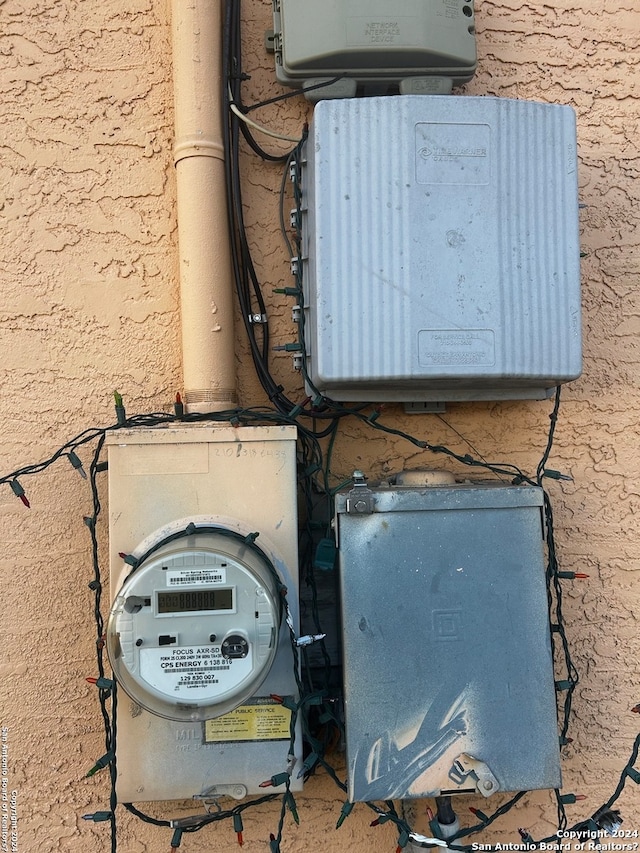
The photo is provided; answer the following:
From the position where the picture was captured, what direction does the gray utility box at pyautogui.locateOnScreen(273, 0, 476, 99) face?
facing the viewer

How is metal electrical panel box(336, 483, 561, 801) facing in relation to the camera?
toward the camera

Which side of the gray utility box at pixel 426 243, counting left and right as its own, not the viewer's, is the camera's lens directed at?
front

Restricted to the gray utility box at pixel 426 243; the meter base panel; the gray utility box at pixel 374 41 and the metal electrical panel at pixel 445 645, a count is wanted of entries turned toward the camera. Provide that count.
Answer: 4

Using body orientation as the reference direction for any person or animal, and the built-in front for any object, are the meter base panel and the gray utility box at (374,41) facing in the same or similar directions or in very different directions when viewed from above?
same or similar directions

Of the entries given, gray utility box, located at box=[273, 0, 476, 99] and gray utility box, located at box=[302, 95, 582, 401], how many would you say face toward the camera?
2
